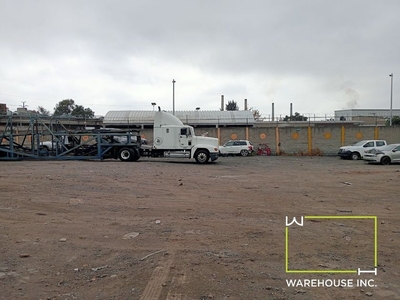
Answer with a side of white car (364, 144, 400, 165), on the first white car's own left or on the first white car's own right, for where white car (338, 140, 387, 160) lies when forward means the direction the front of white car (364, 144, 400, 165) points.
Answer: on the first white car's own right

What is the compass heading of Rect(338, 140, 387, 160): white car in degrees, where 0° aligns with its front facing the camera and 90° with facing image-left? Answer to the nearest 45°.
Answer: approximately 45°

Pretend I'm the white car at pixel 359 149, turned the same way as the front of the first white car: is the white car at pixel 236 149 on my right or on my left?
on my right

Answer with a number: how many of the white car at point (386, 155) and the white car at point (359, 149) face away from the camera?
0

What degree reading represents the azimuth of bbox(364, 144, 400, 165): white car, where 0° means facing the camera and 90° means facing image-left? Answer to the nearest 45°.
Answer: approximately 45°

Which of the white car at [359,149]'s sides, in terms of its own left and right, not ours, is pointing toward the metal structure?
front

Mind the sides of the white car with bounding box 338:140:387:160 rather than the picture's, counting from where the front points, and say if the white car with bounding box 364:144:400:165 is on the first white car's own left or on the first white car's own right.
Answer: on the first white car's own left

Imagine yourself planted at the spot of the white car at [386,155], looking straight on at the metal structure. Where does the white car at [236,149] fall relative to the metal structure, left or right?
right
